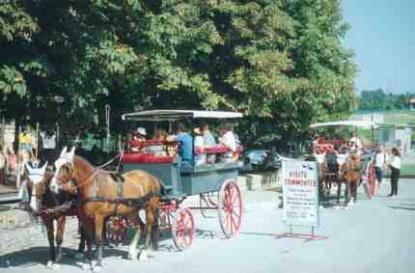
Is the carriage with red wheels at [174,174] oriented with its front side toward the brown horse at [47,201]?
yes

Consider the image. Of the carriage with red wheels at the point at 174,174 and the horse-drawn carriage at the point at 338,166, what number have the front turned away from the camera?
0

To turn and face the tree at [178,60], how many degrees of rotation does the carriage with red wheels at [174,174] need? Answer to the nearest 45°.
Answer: approximately 135° to its right

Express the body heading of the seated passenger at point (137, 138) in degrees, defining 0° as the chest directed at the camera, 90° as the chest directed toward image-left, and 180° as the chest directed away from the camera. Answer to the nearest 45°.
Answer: approximately 45°

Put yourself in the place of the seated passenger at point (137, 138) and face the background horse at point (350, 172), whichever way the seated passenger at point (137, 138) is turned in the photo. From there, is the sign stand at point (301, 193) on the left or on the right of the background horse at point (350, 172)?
right

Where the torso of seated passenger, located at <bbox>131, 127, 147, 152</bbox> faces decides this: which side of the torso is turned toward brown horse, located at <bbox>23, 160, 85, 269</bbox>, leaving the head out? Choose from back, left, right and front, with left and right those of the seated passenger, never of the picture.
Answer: front

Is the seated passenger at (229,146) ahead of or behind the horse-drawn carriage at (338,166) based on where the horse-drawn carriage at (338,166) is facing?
ahead

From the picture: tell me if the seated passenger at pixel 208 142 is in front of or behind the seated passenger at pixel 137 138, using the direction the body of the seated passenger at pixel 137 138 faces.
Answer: behind

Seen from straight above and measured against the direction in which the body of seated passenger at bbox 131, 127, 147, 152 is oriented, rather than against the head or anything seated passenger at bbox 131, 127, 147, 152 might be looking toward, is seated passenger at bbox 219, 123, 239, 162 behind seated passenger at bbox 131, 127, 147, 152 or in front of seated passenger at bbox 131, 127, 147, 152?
behind

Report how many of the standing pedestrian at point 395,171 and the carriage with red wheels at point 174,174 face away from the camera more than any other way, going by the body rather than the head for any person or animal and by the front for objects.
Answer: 0

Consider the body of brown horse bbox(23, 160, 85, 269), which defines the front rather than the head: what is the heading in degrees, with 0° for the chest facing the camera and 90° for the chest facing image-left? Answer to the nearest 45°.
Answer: approximately 45°

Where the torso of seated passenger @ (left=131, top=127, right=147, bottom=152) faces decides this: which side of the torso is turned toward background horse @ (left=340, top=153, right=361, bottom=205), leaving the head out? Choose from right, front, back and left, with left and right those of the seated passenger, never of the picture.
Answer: back

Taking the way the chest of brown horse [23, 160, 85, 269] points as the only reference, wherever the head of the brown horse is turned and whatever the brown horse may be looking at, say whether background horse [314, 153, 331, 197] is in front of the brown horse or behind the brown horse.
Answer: behind
